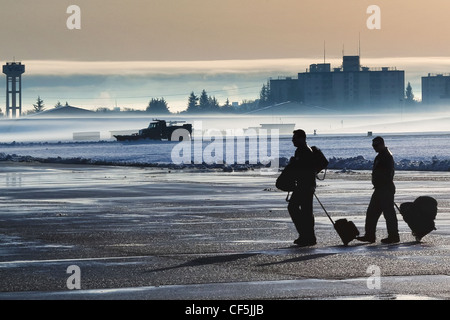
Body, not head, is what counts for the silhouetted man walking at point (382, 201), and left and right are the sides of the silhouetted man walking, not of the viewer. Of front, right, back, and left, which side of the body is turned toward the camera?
left

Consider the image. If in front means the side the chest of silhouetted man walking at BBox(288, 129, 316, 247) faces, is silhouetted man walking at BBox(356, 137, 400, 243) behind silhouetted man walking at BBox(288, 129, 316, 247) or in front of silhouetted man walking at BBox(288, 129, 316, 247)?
behind

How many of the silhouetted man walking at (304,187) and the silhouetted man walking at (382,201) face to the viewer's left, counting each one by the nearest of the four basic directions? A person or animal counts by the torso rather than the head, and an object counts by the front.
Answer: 2

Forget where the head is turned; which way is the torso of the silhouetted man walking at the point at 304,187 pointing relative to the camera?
to the viewer's left

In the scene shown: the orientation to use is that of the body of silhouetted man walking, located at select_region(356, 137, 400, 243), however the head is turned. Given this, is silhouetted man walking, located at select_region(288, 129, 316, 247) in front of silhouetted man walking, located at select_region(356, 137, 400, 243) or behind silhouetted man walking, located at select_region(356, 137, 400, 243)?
in front

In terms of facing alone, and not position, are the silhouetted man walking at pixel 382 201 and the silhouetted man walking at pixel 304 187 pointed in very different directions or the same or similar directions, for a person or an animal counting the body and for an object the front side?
same or similar directions
